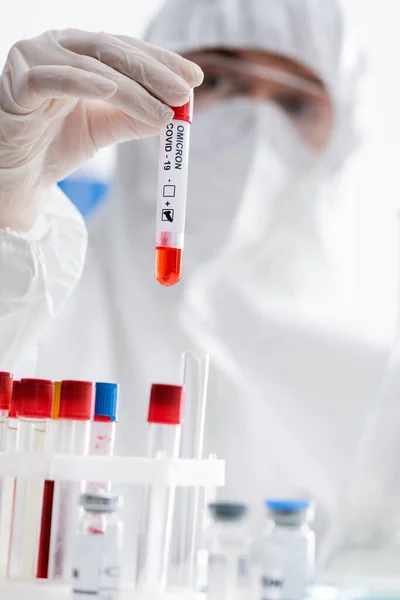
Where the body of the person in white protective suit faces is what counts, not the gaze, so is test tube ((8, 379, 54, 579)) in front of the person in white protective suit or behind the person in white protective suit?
in front

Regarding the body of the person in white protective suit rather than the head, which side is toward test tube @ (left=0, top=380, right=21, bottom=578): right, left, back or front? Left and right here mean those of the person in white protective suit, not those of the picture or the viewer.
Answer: front

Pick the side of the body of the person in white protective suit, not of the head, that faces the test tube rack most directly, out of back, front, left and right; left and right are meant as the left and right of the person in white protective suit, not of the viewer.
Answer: front

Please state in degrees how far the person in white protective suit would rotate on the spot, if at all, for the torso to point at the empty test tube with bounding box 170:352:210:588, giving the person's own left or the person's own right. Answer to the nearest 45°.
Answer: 0° — they already face it

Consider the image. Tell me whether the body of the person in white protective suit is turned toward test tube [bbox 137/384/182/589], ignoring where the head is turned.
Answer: yes

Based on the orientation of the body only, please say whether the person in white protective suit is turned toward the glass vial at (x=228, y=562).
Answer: yes

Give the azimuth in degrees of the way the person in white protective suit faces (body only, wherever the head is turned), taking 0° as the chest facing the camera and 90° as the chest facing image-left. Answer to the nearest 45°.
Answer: approximately 0°

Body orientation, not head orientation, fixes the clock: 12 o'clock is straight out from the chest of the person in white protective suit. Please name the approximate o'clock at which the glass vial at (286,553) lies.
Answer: The glass vial is roughly at 12 o'clock from the person in white protective suit.
